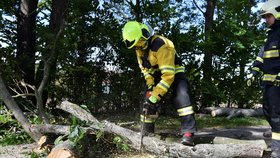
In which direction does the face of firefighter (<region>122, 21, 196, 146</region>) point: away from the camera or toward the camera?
toward the camera

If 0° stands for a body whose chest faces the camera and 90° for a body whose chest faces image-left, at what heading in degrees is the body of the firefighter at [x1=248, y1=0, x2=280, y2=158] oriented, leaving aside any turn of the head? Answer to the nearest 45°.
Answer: approximately 45°

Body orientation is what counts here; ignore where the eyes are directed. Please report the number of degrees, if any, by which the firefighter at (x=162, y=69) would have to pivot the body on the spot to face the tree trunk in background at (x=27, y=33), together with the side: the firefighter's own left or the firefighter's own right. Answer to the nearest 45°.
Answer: approximately 90° to the firefighter's own right

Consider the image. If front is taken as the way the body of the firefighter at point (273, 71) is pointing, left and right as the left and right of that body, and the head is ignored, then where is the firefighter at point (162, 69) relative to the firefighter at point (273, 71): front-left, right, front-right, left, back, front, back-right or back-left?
front-right

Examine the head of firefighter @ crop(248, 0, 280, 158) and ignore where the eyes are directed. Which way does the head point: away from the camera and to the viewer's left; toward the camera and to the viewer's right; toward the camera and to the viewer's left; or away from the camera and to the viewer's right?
toward the camera and to the viewer's left

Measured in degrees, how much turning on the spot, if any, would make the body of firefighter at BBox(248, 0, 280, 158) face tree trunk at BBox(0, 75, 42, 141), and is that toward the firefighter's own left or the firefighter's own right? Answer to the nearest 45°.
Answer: approximately 45° to the firefighter's own right

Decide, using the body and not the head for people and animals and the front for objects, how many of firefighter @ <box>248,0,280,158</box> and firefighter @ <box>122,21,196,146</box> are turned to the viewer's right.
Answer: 0

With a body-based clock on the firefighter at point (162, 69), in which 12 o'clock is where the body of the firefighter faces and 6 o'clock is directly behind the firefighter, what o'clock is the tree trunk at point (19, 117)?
The tree trunk is roughly at 2 o'clock from the firefighter.

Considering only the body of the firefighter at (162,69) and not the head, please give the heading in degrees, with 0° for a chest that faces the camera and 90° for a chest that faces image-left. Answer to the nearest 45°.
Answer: approximately 45°

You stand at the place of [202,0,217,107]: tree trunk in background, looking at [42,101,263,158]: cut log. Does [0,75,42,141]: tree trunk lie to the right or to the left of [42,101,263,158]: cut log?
right
